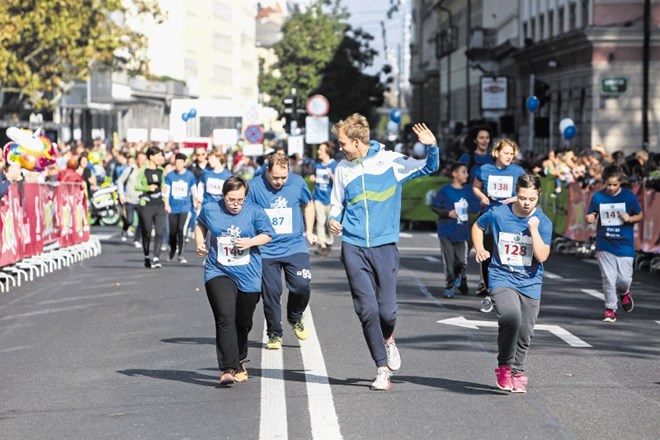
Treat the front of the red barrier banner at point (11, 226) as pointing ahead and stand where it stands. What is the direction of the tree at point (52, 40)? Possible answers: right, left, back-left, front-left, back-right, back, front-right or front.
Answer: back-left

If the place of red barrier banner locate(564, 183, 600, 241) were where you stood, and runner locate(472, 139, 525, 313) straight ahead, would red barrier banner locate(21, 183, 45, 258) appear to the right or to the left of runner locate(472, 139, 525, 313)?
right

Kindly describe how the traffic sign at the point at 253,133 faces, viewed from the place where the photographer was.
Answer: facing the viewer

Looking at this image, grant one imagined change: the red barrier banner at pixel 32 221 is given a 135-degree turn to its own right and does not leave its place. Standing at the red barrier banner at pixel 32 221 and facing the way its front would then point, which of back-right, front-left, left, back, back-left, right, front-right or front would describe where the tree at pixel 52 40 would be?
right

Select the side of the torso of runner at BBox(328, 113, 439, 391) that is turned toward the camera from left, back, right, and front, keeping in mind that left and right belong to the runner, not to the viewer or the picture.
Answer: front

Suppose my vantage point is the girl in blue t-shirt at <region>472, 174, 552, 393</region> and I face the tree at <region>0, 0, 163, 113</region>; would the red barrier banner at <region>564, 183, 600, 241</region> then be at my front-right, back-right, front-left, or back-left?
front-right

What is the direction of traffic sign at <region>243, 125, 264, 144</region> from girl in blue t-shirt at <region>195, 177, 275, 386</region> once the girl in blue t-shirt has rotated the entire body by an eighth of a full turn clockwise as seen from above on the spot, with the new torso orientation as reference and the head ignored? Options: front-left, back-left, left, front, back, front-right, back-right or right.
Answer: back-right

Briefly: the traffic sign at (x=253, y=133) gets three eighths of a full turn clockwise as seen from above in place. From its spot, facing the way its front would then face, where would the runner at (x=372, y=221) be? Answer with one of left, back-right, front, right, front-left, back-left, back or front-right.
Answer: back-left

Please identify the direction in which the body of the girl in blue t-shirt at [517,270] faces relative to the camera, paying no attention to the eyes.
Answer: toward the camera

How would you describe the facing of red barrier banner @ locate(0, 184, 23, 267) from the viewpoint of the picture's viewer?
facing the viewer and to the right of the viewer

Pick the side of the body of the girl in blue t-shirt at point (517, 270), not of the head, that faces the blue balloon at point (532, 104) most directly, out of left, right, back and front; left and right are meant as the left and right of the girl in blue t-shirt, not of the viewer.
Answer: back

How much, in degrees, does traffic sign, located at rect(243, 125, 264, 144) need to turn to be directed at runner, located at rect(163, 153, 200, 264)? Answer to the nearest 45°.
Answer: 0° — it already faces them

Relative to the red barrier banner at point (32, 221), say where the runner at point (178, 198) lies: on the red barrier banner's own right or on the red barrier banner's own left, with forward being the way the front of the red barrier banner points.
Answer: on the red barrier banner's own left
